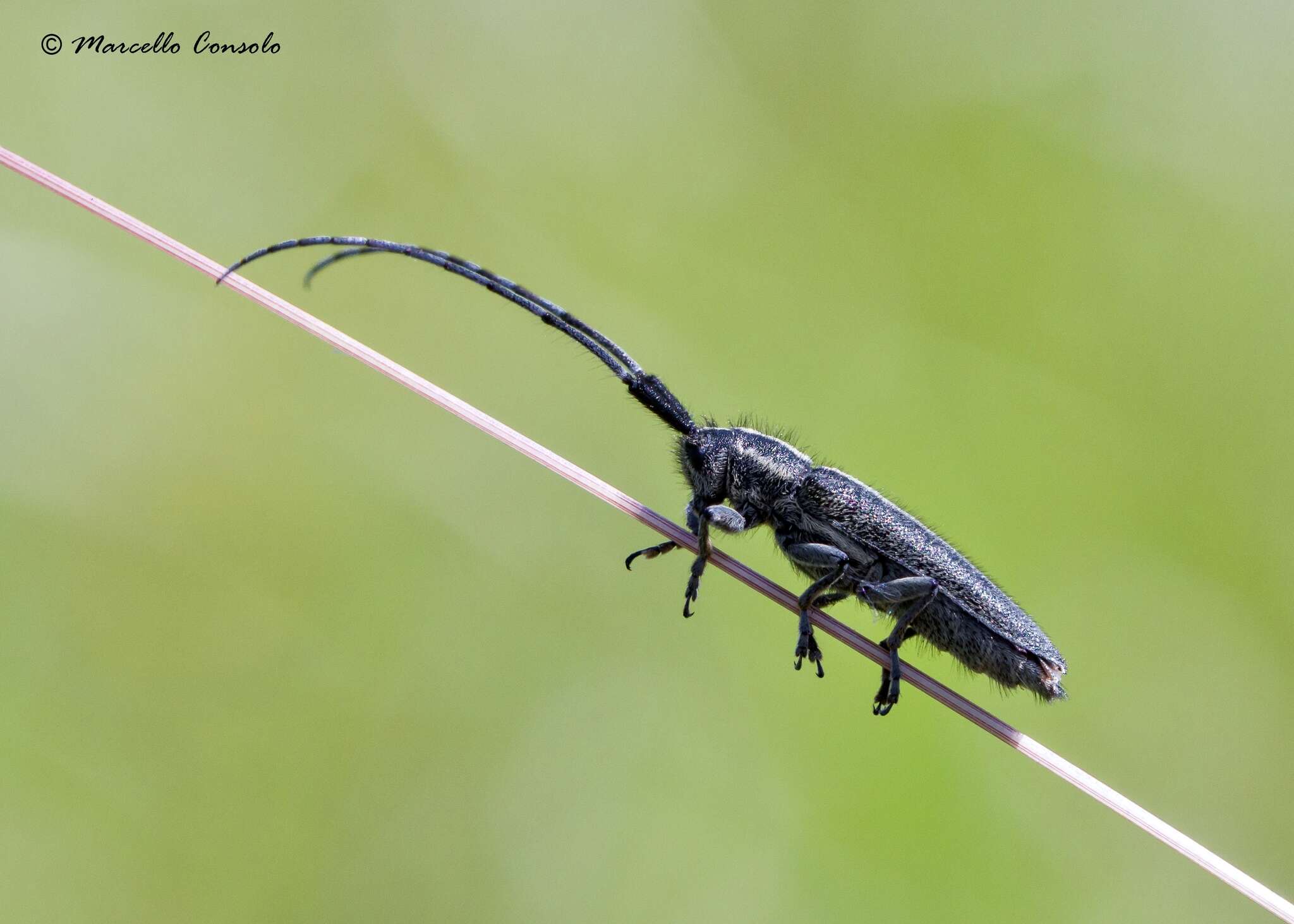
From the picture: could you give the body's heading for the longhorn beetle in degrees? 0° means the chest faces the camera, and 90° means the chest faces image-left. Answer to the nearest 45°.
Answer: approximately 90°
